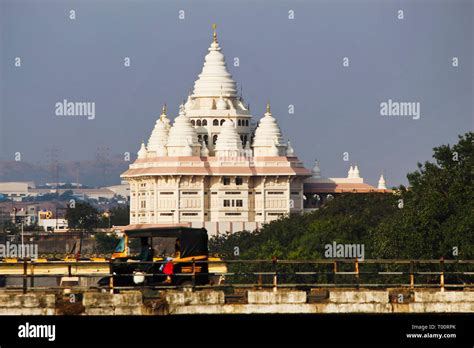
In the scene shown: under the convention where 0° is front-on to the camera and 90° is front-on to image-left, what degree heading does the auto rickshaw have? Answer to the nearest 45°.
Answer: approximately 90°
